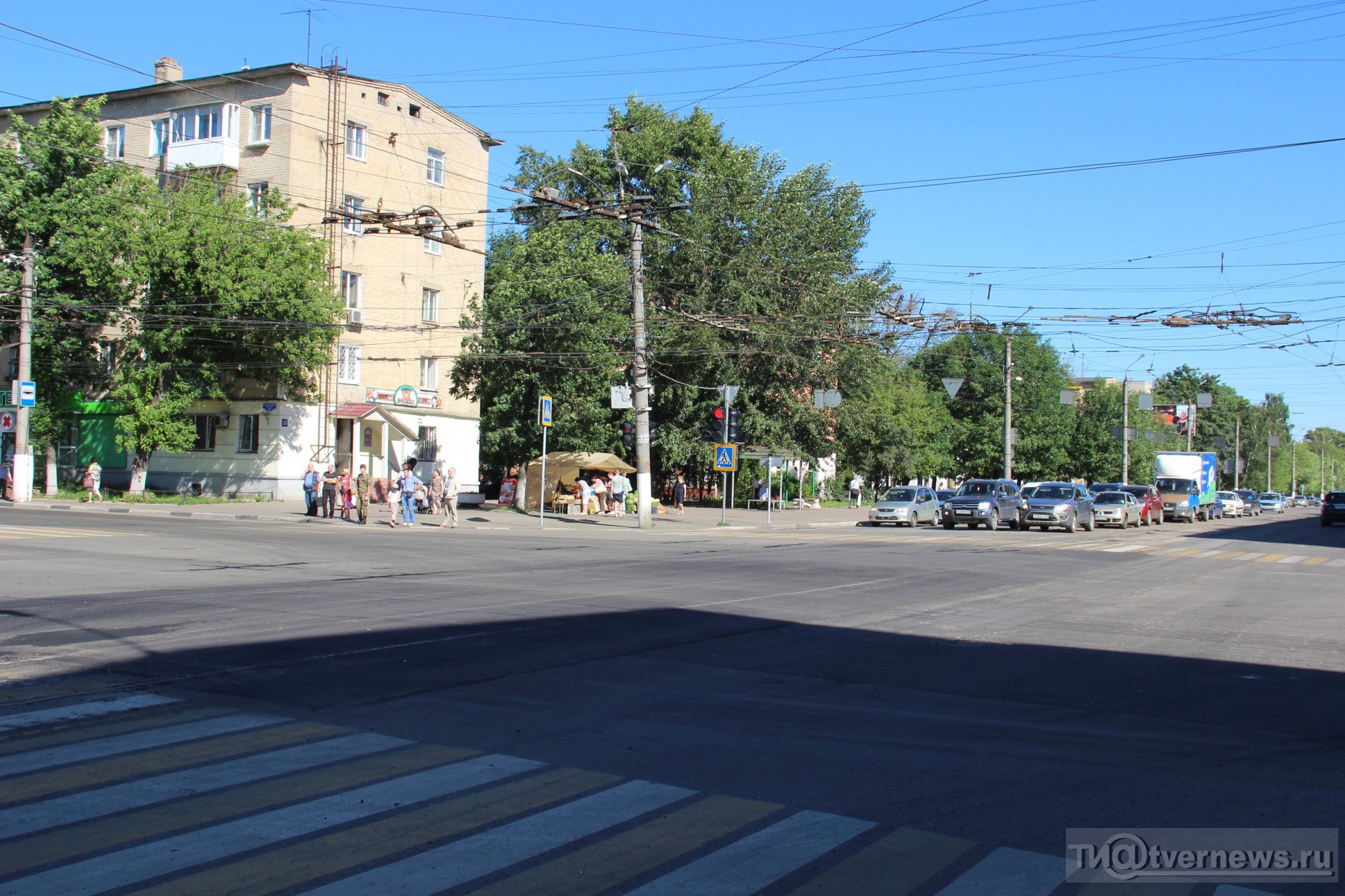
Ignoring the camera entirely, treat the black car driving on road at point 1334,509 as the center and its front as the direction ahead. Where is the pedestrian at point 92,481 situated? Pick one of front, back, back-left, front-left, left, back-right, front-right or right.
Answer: back-left

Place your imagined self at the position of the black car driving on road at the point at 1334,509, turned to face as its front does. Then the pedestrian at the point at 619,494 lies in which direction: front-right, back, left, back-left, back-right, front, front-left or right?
back-left

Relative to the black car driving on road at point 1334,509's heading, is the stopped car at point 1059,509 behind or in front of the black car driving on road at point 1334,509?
behind

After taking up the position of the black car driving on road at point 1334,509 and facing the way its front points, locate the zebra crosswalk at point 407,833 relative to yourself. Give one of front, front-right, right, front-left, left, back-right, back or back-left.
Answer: back

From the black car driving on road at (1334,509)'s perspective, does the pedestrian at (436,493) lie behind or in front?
behind

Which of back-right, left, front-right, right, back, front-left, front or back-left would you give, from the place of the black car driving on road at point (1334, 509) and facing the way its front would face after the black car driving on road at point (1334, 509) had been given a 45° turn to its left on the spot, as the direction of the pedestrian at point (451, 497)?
left

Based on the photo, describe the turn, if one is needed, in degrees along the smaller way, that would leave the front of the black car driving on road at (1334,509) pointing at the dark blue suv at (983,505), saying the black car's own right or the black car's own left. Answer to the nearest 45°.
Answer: approximately 135° to the black car's own left

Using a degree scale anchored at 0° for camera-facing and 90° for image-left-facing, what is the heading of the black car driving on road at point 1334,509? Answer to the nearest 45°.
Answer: approximately 180°

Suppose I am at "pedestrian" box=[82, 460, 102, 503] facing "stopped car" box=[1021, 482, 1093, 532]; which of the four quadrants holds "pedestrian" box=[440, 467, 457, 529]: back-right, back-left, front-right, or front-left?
front-right

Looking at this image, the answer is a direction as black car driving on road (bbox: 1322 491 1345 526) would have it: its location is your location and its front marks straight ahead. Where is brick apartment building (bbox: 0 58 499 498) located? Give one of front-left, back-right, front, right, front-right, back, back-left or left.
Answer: back-left

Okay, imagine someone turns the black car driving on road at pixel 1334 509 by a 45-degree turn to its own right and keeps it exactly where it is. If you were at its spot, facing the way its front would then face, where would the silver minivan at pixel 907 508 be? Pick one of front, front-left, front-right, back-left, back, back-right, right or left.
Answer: back

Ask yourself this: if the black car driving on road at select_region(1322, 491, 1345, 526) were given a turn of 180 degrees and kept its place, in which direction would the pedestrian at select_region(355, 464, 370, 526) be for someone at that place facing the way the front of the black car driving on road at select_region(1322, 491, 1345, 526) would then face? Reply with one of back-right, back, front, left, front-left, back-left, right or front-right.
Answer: front-right

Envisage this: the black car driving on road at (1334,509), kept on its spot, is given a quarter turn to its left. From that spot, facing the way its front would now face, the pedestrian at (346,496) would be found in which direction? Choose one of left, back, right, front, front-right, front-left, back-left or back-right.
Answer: front-left

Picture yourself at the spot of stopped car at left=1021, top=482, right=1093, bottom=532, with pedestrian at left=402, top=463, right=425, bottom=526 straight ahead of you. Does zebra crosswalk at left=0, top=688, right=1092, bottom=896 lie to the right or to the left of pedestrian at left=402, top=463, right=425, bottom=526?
left
